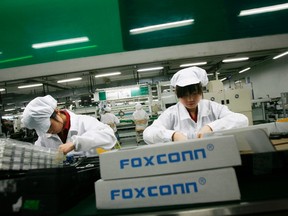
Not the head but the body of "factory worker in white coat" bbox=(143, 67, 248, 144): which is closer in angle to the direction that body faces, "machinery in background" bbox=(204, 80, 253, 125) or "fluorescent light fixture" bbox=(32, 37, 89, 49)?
the fluorescent light fixture

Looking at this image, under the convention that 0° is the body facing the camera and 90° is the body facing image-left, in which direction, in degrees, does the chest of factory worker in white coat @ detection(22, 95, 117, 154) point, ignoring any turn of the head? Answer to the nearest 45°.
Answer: approximately 45°

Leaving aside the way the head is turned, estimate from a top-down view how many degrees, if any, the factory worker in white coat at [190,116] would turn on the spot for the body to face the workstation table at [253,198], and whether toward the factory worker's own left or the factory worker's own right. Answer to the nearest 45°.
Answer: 0° — they already face it

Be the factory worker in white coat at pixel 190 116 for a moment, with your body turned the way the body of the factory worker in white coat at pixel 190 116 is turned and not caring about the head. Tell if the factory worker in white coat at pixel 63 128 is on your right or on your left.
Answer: on your right

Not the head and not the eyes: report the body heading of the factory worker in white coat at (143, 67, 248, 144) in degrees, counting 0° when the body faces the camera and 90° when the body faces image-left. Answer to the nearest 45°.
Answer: approximately 0°

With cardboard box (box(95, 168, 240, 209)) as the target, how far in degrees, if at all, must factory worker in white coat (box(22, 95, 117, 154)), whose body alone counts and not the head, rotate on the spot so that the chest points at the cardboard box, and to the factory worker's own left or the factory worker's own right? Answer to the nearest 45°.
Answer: approximately 45° to the factory worker's own left

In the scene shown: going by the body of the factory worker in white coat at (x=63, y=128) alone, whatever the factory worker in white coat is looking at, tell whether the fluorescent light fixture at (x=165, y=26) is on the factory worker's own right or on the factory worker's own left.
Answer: on the factory worker's own left
